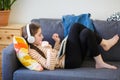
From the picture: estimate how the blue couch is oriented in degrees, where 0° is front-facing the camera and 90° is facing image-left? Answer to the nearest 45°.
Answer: approximately 0°
